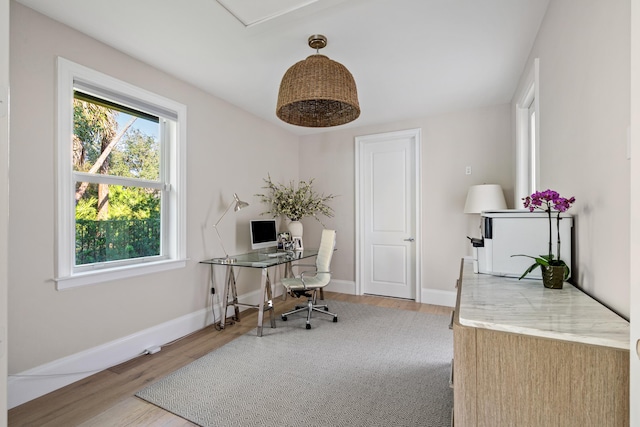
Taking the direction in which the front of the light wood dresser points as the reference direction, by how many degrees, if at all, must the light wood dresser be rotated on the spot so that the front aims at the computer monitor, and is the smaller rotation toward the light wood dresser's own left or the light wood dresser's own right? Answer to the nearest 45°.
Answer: approximately 45° to the light wood dresser's own right

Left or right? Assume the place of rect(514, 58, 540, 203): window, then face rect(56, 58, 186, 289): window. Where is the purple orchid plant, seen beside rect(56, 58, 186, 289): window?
left

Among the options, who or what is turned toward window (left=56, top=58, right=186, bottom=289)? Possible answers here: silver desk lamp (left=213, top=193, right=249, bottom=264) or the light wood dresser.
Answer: the light wood dresser

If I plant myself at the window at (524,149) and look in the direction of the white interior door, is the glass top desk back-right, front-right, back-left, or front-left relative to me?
front-left

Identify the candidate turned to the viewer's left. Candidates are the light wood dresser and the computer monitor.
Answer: the light wood dresser

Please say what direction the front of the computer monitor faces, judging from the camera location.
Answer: facing the viewer and to the right of the viewer

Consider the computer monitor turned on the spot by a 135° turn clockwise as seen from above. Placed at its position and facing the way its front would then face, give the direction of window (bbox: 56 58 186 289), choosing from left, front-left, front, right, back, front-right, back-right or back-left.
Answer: front-left

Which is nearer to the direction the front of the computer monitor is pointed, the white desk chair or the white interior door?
the white desk chair

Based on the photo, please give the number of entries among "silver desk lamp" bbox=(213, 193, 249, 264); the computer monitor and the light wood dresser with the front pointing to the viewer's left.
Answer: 1

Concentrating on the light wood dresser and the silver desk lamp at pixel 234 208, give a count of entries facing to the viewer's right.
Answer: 1

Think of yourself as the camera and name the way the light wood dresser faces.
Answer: facing to the left of the viewer

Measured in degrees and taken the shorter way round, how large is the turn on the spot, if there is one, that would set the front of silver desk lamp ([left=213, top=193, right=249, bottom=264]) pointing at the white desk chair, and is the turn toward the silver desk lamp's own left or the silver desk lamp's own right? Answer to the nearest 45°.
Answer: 0° — it already faces it

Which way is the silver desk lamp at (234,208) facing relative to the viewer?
to the viewer's right

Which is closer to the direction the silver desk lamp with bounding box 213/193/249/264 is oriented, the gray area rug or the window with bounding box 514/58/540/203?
the window
